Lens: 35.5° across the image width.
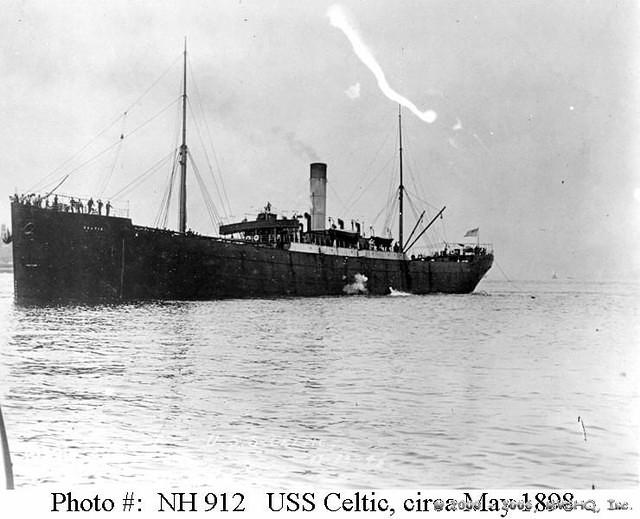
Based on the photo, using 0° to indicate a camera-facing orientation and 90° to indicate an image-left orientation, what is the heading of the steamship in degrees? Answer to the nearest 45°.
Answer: approximately 45°
